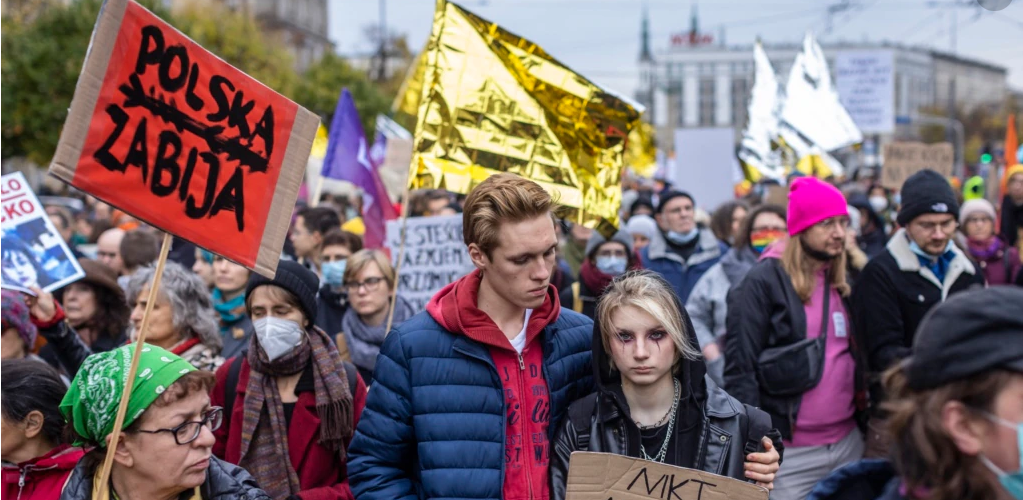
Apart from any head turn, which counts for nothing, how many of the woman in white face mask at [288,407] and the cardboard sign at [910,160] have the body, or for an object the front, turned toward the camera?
2

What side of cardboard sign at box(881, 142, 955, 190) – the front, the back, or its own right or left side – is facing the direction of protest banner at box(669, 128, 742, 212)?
right

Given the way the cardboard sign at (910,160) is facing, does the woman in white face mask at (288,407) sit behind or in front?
in front

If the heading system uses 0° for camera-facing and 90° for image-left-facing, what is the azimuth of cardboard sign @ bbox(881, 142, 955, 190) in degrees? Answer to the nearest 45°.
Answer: approximately 0°

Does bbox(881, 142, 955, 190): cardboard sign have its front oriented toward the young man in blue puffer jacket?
yes

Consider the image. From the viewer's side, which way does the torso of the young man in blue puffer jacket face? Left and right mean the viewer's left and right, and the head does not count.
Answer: facing the viewer and to the right of the viewer

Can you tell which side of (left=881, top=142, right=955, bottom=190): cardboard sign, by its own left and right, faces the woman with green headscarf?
front

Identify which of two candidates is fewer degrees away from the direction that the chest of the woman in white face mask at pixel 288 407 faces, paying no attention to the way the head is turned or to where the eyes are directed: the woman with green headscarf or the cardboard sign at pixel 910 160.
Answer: the woman with green headscarf

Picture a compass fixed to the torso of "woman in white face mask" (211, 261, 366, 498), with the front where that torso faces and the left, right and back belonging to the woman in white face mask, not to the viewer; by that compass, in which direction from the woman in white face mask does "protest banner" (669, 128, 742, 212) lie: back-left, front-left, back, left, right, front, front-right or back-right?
back-left
